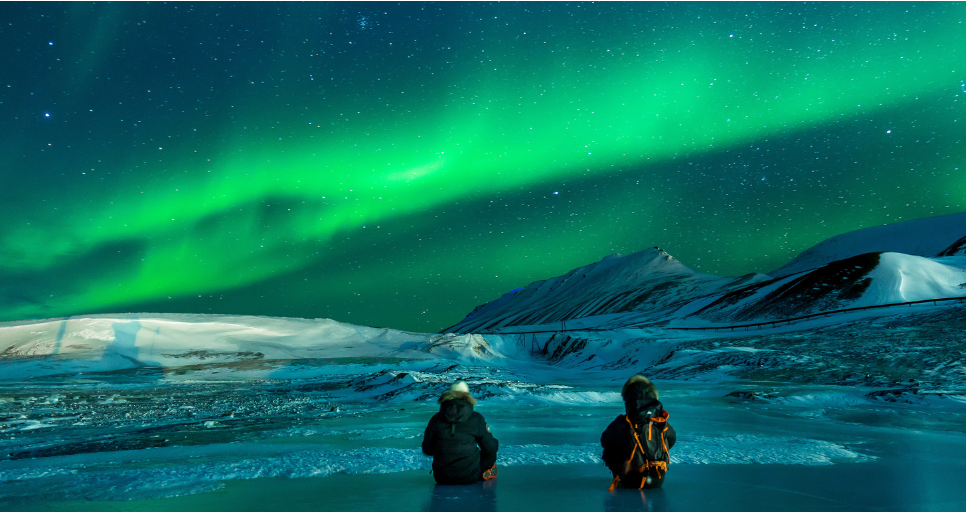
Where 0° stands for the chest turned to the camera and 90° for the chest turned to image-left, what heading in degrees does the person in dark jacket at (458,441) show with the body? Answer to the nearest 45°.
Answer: approximately 180°

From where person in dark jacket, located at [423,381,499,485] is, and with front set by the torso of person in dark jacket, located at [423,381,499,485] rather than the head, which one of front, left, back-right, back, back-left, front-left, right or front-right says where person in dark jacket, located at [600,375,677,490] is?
right
